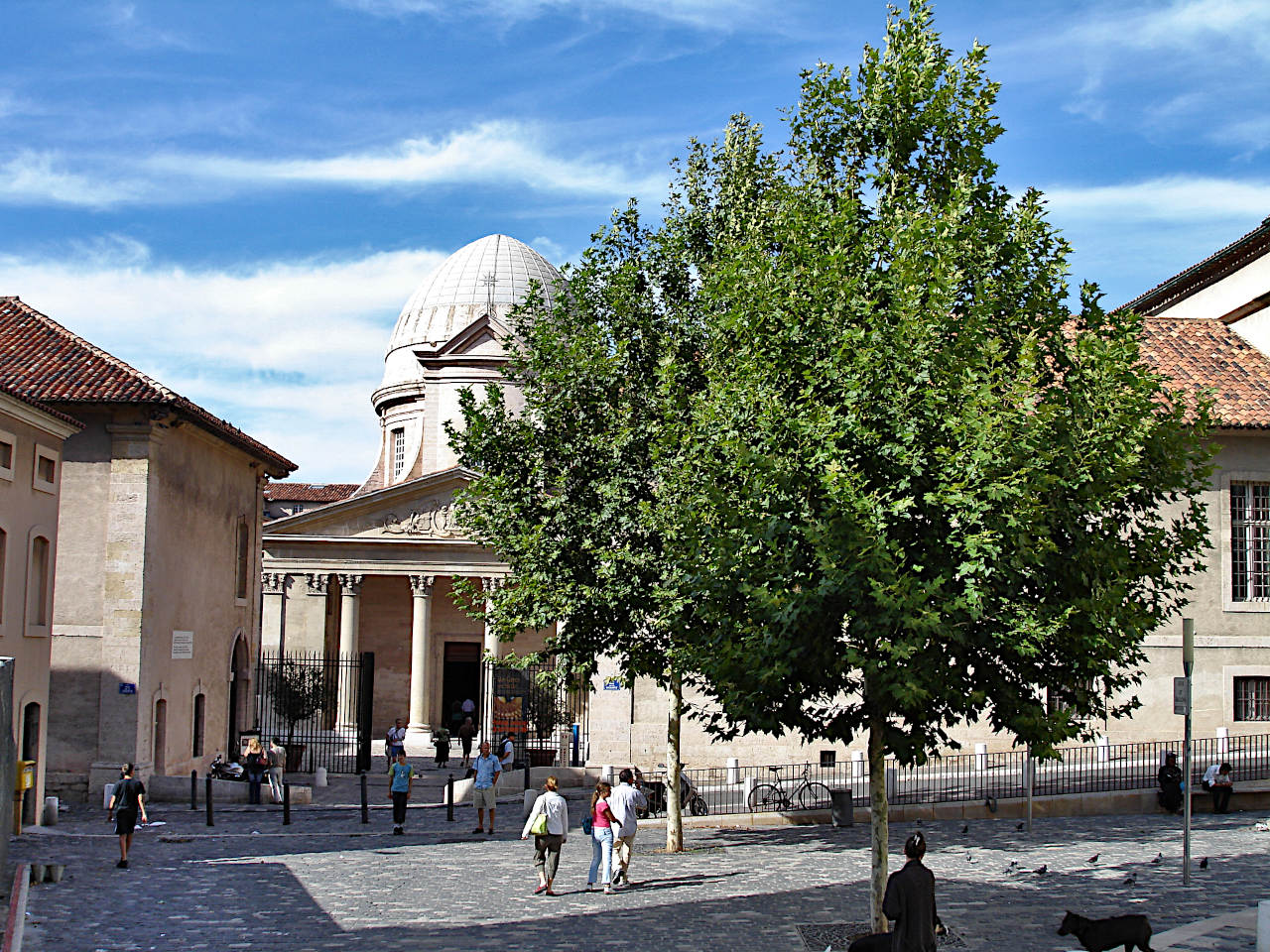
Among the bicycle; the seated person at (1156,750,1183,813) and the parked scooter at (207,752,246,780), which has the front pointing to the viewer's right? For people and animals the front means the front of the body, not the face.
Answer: the bicycle

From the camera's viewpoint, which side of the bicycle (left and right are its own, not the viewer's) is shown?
right

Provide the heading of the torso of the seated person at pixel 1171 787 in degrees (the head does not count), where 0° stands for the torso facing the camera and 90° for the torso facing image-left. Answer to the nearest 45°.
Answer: approximately 0°

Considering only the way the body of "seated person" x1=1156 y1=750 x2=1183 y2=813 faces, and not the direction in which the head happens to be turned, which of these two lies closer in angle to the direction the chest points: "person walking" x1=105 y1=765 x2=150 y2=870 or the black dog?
the black dog

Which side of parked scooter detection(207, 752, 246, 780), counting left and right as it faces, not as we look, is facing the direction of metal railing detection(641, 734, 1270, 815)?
back

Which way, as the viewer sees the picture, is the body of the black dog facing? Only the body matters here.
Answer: to the viewer's left

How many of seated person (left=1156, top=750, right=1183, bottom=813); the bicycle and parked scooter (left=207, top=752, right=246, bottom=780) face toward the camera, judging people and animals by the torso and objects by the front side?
1
